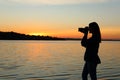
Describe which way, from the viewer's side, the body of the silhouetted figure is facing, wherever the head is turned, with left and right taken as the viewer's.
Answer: facing to the left of the viewer
